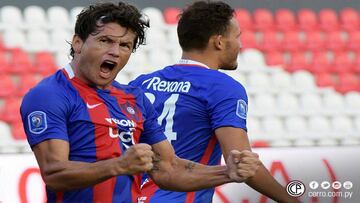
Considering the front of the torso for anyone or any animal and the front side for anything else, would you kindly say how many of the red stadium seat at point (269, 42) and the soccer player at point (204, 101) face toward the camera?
1

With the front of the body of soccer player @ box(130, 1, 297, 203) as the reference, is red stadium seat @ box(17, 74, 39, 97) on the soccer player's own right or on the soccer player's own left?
on the soccer player's own left

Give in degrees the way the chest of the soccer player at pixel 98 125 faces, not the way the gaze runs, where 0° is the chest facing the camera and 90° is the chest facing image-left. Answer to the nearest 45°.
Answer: approximately 315°

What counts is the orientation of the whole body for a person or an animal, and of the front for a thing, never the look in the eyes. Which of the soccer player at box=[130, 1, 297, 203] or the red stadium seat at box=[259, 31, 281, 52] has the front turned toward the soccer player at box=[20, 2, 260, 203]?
the red stadium seat

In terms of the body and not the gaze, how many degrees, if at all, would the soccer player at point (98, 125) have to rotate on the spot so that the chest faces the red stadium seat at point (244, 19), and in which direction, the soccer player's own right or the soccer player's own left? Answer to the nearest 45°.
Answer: approximately 135° to the soccer player's own left

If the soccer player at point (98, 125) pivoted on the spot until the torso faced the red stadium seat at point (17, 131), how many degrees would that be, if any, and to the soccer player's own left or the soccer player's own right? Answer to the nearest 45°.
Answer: approximately 135° to the soccer player's own left

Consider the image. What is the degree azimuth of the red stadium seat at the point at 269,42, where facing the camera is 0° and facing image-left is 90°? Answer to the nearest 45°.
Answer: approximately 0°

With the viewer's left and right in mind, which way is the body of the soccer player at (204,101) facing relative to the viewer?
facing away from the viewer and to the right of the viewer

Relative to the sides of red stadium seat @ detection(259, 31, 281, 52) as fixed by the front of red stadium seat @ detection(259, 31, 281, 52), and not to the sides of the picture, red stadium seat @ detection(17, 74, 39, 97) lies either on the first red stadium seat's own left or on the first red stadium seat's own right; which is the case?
on the first red stadium seat's own right
